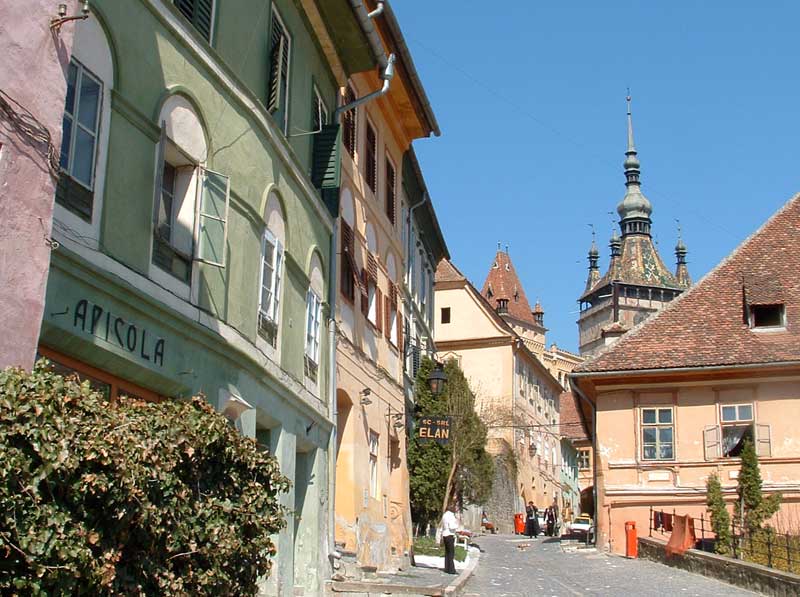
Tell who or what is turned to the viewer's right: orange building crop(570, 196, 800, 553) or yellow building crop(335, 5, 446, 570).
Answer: the yellow building

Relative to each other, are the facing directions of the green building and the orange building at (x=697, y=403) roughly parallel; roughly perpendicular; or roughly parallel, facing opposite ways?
roughly perpendicular

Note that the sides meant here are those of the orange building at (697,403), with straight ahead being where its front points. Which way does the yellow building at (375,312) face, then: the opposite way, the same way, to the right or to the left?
to the left

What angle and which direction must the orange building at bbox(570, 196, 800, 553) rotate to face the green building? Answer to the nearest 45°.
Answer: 0° — it already faces it

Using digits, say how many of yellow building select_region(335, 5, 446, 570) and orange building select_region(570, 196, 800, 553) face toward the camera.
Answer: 1

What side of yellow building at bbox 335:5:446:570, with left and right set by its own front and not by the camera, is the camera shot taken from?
right

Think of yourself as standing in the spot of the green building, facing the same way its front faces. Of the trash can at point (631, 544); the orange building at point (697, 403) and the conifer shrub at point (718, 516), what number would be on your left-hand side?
3

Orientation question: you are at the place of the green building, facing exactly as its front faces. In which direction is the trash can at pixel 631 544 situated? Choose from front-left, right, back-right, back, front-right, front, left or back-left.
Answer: left

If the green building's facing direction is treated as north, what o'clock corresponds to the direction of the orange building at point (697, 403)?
The orange building is roughly at 9 o'clock from the green building.

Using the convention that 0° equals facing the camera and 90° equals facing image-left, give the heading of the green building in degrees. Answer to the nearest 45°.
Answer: approximately 315°

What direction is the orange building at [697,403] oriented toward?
toward the camera
